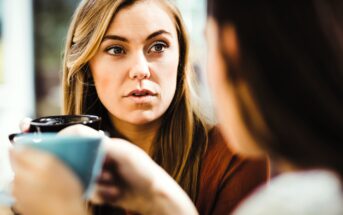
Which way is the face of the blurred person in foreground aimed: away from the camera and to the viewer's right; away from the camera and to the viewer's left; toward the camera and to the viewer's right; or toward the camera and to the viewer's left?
away from the camera and to the viewer's left

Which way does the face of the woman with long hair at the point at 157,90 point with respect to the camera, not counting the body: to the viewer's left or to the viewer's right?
to the viewer's right

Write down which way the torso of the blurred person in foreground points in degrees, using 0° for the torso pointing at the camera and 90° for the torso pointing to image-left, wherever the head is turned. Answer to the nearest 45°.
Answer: approximately 135°

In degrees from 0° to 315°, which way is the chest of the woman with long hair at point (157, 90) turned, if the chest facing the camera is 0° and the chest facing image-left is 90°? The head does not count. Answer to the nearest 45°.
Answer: approximately 0°
